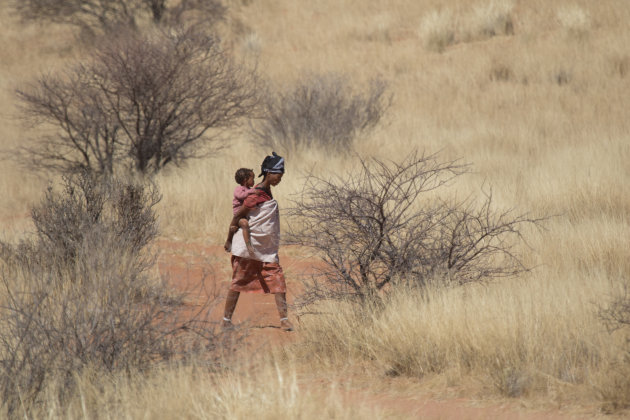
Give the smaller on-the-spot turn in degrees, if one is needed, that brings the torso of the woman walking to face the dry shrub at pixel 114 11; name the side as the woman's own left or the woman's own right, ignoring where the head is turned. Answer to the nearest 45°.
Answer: approximately 90° to the woman's own left

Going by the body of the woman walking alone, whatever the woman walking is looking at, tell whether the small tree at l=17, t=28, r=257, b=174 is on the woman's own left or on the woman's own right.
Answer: on the woman's own left

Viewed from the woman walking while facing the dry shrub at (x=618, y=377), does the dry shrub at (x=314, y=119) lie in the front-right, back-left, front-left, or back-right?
back-left

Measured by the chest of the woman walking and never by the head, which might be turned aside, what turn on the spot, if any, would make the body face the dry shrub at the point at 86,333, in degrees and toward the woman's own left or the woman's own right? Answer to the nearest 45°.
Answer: approximately 135° to the woman's own right

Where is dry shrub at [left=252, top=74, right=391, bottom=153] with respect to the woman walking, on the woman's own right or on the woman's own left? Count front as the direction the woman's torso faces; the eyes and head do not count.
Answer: on the woman's own left

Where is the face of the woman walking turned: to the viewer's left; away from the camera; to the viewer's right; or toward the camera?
to the viewer's right

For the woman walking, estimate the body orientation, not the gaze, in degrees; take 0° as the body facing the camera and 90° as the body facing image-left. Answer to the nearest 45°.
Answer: approximately 270°
